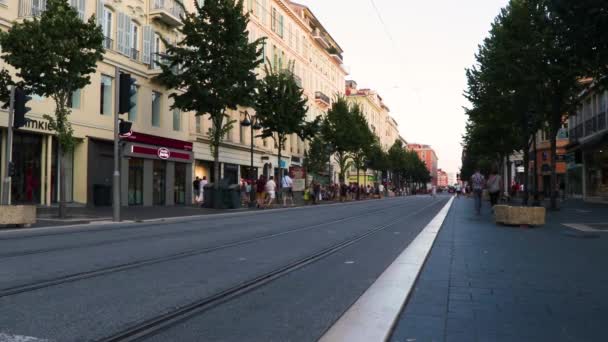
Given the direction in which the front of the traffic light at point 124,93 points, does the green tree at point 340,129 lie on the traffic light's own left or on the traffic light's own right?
on the traffic light's own left

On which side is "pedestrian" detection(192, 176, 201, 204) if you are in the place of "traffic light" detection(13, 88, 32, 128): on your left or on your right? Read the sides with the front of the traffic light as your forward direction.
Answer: on your left

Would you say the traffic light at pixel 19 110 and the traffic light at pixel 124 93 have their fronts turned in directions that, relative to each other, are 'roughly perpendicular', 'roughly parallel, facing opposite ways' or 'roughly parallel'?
roughly parallel
